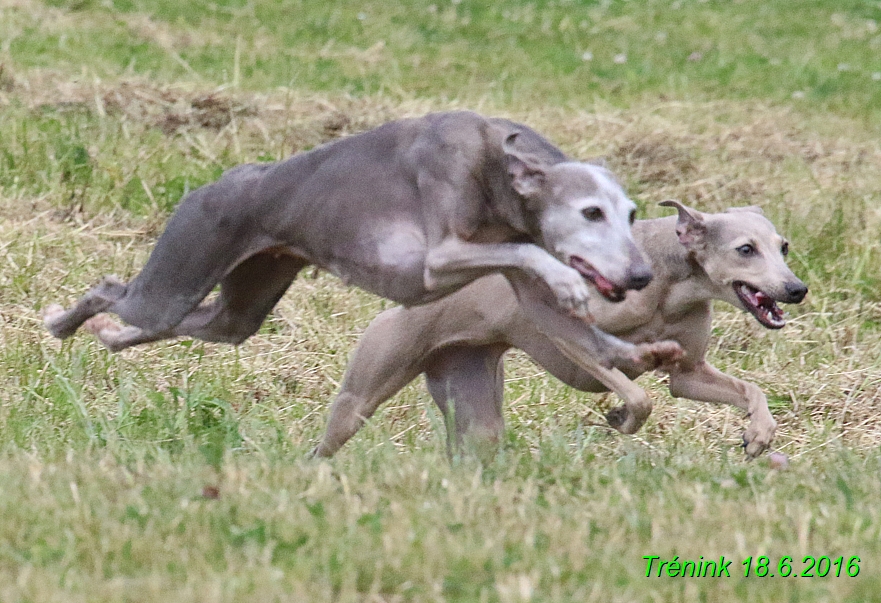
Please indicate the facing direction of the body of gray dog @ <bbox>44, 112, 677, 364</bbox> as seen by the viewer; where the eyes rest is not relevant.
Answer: to the viewer's right

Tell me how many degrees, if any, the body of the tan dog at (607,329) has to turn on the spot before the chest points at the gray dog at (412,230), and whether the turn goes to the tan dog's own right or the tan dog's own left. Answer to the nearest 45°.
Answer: approximately 135° to the tan dog's own right

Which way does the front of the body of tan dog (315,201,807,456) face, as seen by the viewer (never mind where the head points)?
to the viewer's right

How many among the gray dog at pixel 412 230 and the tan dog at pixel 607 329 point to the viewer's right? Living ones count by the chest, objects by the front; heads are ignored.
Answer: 2

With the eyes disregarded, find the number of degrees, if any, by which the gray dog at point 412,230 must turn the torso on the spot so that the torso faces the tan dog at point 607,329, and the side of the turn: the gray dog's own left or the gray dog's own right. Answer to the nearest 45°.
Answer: approximately 45° to the gray dog's own left
